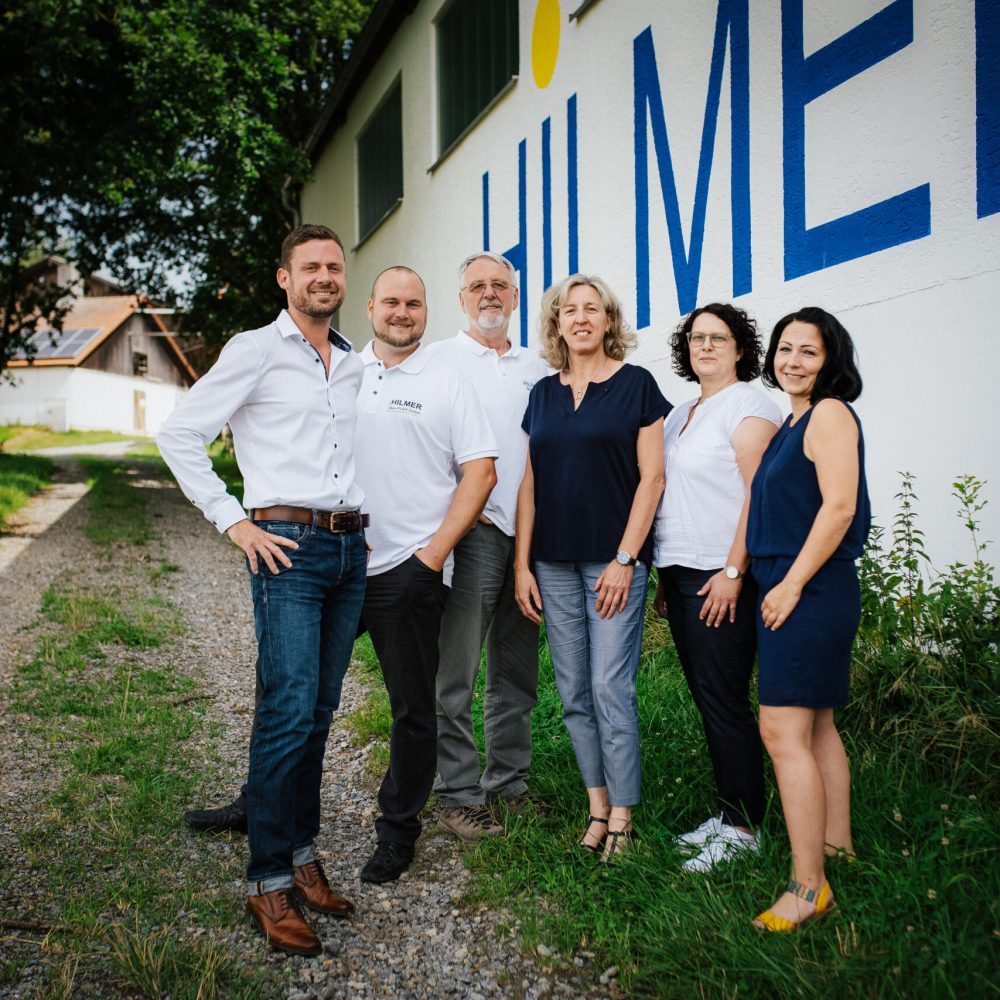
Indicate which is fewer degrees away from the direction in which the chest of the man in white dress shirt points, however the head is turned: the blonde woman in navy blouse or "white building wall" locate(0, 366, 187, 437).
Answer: the blonde woman in navy blouse

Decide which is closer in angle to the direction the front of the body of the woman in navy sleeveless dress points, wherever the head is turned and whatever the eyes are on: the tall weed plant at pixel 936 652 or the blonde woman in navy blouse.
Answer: the blonde woman in navy blouse

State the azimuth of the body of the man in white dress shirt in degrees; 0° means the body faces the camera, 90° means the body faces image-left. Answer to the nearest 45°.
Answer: approximately 315°

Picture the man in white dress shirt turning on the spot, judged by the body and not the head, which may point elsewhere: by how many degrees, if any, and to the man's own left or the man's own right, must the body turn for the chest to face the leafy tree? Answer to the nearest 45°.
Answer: approximately 135° to the man's own left

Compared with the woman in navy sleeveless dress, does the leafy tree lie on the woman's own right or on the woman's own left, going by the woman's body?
on the woman's own right

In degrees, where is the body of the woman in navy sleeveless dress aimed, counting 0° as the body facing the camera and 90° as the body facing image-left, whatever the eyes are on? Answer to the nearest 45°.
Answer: approximately 45°

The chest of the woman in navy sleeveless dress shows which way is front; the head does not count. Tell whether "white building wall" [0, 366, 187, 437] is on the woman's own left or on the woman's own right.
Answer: on the woman's own right

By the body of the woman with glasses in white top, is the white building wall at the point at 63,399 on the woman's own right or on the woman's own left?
on the woman's own right

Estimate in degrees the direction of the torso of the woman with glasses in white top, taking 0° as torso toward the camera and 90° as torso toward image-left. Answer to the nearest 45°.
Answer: approximately 45°

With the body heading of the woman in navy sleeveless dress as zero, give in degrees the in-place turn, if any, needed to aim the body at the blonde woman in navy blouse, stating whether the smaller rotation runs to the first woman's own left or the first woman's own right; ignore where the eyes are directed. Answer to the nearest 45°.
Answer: approximately 90° to the first woman's own right
